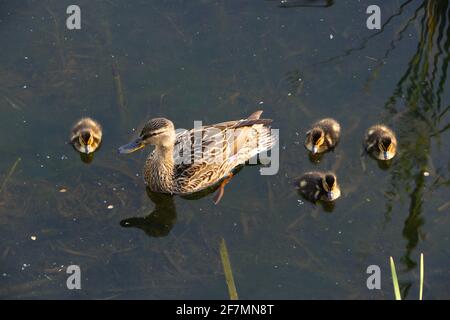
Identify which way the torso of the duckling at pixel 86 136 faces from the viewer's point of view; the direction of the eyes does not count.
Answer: toward the camera

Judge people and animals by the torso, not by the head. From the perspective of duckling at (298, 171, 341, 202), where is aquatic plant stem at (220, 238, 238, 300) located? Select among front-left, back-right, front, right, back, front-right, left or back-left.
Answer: right

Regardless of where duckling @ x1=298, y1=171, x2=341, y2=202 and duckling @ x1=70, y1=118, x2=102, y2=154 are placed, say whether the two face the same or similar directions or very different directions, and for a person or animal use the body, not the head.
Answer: same or similar directions

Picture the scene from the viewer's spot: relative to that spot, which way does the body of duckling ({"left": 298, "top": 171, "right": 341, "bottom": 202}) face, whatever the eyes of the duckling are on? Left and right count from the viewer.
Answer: facing the viewer and to the right of the viewer

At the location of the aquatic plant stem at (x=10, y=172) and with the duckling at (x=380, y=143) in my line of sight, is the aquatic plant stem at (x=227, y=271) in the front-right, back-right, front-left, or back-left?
front-right

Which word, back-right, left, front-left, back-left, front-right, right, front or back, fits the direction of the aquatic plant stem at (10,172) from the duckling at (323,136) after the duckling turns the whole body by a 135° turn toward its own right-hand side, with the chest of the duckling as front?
left

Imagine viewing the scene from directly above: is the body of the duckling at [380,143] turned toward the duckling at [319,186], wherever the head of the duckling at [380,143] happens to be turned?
no

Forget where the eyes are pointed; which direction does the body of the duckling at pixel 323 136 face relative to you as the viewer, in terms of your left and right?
facing the viewer and to the left of the viewer

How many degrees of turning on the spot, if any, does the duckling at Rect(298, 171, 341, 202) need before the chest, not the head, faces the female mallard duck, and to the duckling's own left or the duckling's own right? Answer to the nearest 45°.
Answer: approximately 135° to the duckling's own right

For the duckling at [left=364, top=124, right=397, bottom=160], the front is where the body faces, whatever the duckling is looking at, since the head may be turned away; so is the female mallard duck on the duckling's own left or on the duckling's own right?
on the duckling's own right

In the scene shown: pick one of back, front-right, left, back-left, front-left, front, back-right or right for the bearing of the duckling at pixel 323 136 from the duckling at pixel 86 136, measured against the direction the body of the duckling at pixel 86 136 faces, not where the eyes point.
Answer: left

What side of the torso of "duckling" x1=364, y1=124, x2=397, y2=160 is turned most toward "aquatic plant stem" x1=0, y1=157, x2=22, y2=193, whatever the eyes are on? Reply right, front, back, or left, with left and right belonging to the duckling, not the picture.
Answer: right

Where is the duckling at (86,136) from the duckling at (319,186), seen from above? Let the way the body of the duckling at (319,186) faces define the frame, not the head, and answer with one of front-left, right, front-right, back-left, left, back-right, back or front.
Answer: back-right

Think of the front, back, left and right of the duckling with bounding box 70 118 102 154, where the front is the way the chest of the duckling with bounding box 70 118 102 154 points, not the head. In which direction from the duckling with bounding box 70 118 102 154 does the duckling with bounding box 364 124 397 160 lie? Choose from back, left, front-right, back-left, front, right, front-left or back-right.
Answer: left

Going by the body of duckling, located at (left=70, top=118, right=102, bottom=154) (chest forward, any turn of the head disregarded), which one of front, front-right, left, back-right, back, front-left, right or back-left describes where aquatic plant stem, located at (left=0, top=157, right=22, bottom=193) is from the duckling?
right
